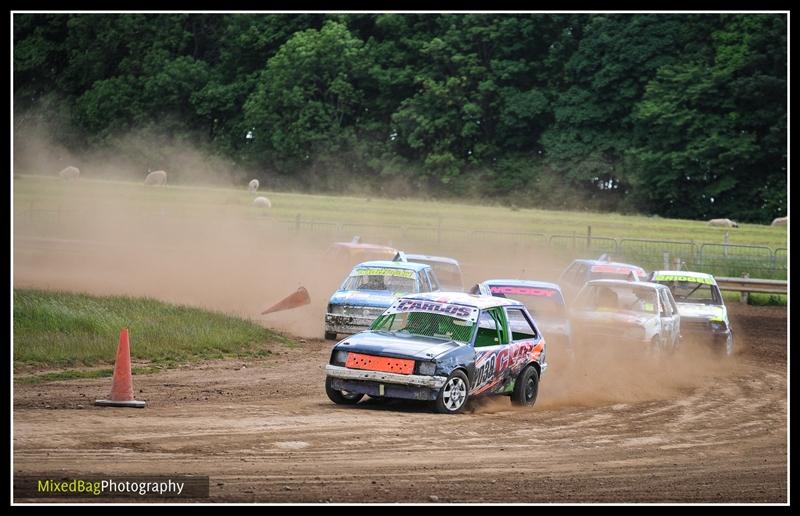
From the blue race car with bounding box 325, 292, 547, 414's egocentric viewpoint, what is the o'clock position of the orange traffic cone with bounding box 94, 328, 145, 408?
The orange traffic cone is roughly at 1 o'clock from the blue race car.

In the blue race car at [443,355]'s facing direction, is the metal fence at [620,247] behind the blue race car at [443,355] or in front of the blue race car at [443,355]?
behind

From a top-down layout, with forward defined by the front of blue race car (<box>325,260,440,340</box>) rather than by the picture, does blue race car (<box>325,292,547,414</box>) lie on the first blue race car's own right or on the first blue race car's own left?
on the first blue race car's own left

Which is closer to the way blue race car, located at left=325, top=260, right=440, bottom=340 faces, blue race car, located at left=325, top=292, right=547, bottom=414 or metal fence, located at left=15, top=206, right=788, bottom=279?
the blue race car

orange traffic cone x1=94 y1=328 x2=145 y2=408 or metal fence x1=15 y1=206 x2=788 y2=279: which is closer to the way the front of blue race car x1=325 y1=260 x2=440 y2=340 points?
the orange traffic cone

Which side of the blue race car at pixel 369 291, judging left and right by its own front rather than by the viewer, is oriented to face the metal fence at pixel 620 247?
back

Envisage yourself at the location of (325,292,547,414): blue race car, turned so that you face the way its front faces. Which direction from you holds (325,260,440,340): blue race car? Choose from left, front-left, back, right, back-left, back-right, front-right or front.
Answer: back-right

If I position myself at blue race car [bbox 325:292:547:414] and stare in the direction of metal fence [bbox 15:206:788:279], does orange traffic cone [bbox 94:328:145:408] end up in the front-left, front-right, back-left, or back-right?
back-left

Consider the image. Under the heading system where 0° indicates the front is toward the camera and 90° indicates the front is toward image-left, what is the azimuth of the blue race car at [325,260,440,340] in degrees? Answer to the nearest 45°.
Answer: approximately 45°

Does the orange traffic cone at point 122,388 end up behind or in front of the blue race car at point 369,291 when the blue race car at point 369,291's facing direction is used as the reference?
in front
